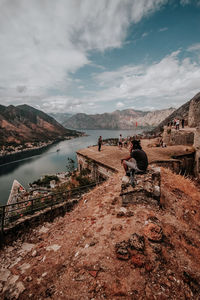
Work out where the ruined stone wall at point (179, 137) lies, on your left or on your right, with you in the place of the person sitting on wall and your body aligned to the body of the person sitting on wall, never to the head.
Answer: on your right

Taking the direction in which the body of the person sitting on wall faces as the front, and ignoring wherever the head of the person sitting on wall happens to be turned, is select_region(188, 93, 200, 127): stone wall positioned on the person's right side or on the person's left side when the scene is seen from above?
on the person's right side

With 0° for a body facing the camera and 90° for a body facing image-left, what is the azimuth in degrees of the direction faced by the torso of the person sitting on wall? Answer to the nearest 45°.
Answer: approximately 90°

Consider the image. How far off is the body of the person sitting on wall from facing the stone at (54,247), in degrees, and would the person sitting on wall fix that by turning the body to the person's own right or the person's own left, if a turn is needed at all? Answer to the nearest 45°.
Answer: approximately 45° to the person's own left

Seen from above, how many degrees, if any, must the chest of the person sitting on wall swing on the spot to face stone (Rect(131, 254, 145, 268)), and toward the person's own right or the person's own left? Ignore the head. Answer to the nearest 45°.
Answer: approximately 90° to the person's own left

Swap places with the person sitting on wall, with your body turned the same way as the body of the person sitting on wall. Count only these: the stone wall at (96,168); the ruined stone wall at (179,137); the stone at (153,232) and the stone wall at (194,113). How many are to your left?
1

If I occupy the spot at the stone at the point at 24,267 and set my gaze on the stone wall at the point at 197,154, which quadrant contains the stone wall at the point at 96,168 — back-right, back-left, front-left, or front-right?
front-left

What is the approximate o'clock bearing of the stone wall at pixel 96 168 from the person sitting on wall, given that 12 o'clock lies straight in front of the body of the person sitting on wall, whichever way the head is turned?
The stone wall is roughly at 2 o'clock from the person sitting on wall.
